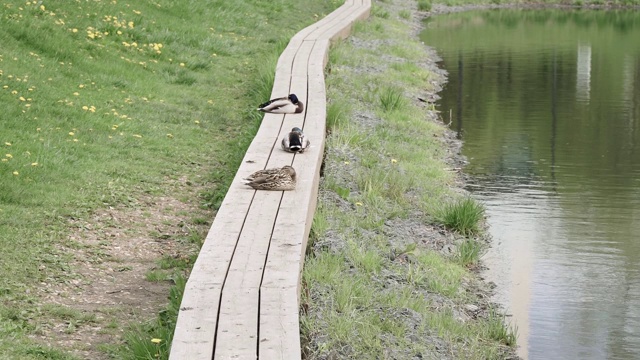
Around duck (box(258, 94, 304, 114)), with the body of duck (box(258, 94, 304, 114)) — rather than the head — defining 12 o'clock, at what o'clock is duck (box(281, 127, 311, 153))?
duck (box(281, 127, 311, 153)) is roughly at 3 o'clock from duck (box(258, 94, 304, 114)).

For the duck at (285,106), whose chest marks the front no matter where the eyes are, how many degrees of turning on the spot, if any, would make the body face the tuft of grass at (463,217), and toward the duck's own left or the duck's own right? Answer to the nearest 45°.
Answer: approximately 45° to the duck's own right

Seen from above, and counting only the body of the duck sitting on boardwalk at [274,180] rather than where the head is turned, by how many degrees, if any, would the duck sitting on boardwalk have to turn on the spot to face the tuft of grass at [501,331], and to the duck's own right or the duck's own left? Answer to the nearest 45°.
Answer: approximately 45° to the duck's own right

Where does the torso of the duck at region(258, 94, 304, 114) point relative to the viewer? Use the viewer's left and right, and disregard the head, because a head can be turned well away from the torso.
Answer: facing to the right of the viewer

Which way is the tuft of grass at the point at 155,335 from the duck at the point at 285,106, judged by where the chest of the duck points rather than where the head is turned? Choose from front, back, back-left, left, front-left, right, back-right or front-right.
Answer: right

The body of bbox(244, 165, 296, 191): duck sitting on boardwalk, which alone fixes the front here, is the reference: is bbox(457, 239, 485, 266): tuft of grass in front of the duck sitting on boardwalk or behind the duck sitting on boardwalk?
in front

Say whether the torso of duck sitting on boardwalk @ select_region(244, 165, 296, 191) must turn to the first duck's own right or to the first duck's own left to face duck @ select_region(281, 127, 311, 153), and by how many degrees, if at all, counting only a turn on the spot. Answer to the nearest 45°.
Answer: approximately 90° to the first duck's own left

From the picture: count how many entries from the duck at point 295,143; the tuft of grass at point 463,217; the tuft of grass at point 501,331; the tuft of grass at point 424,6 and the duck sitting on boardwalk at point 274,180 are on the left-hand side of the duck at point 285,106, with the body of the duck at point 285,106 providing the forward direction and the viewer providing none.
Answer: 1

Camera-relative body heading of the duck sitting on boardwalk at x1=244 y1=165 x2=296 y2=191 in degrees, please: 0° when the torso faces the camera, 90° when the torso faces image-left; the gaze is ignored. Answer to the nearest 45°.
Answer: approximately 270°

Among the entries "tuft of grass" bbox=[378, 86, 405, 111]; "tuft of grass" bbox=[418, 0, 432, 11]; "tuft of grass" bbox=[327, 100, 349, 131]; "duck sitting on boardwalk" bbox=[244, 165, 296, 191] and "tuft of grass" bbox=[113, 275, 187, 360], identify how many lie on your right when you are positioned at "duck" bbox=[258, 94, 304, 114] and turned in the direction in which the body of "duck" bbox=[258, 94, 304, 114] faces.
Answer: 2

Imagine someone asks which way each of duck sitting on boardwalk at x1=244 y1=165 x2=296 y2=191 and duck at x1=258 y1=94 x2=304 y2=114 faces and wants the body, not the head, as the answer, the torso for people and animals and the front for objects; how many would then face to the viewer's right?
2

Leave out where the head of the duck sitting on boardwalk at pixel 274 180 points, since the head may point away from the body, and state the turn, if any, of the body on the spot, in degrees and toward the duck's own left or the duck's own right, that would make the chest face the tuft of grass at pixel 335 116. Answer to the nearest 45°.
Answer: approximately 90° to the duck's own left
